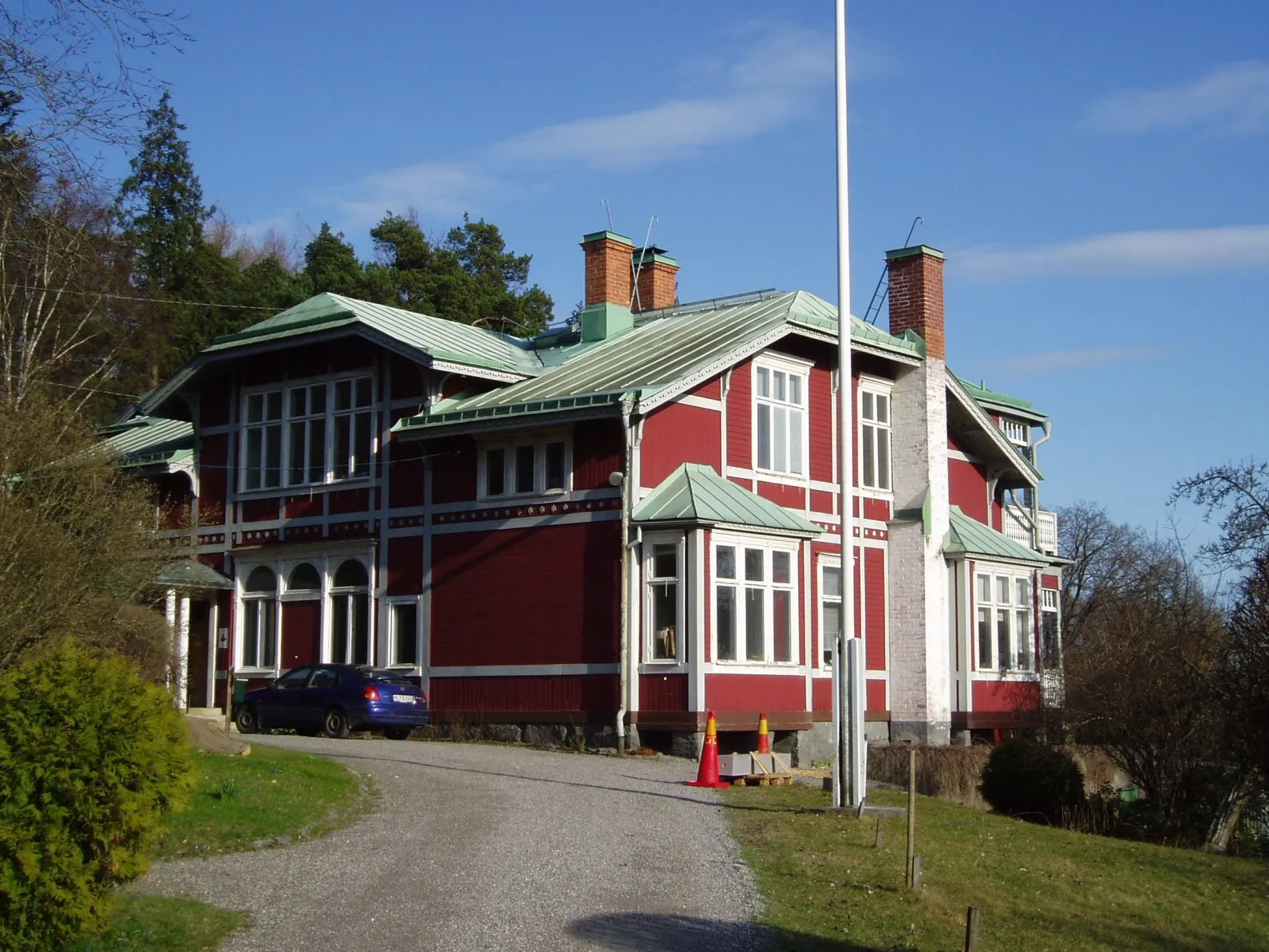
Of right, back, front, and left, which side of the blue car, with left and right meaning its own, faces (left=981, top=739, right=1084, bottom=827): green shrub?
back

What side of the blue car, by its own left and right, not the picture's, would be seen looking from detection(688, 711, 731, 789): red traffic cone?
back

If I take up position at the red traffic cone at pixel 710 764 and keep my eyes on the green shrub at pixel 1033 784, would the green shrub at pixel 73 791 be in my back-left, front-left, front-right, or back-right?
back-right

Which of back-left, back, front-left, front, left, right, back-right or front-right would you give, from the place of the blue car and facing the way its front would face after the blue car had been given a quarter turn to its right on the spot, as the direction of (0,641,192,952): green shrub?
back-right

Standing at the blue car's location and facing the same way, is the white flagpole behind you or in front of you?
behind

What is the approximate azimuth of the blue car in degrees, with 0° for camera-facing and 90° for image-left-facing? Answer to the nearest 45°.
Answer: approximately 135°

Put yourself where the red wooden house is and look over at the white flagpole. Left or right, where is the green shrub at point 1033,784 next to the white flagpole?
left
